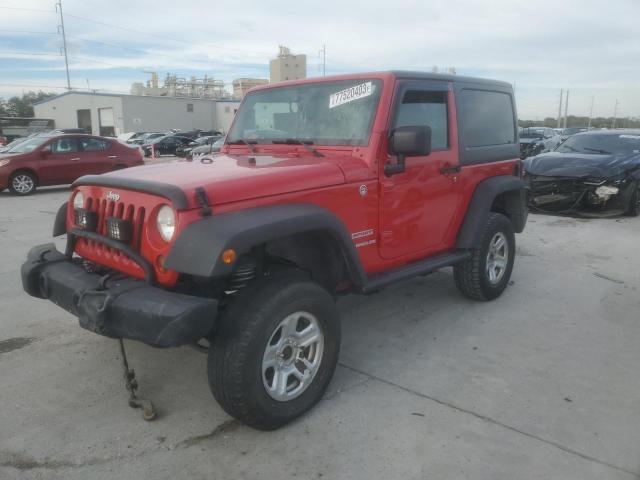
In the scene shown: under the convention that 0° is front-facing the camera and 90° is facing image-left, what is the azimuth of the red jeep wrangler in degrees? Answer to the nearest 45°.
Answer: approximately 45°

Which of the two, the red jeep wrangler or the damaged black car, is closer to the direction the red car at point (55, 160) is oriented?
the red jeep wrangler

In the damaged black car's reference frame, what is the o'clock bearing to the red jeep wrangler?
The red jeep wrangler is roughly at 11 o'clock from the damaged black car.

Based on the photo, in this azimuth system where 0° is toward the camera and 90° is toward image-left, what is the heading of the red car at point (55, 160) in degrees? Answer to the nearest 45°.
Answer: approximately 45°

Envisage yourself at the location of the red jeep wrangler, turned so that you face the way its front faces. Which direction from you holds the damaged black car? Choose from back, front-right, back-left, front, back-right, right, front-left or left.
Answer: back

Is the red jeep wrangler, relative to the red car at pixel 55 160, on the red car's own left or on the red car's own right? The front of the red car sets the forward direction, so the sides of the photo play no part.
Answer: on the red car's own left

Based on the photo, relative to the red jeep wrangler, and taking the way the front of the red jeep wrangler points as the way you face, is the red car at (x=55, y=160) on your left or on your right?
on your right
